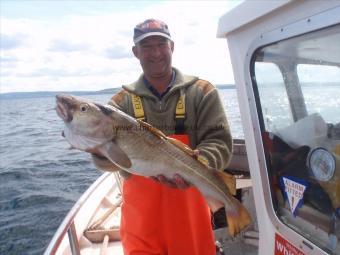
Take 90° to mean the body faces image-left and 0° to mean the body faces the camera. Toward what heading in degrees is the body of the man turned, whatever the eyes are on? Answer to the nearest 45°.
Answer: approximately 0°
